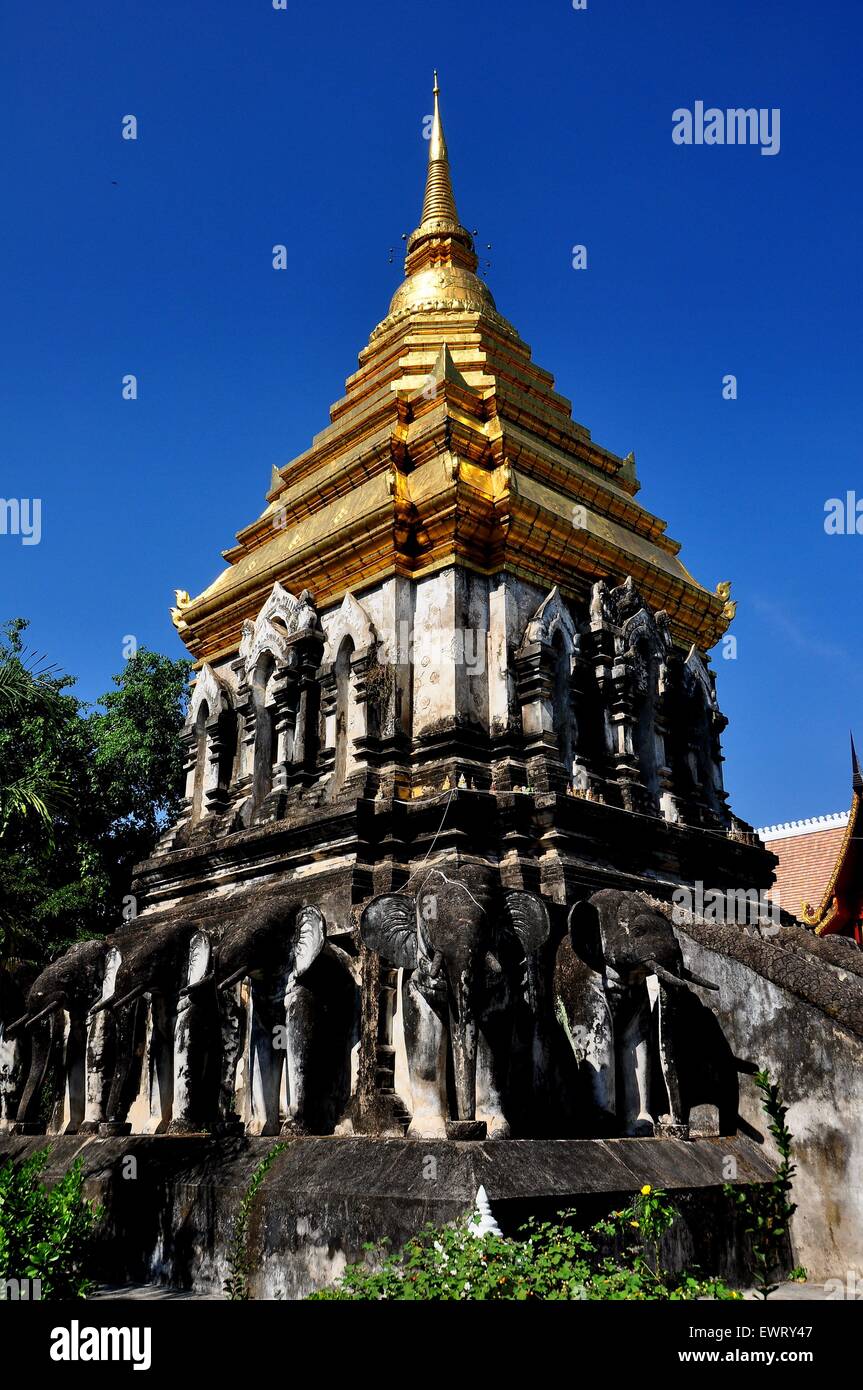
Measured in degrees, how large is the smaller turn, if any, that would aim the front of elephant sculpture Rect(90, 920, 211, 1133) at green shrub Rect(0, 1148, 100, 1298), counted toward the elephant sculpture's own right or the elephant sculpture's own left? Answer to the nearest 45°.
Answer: approximately 45° to the elephant sculpture's own left

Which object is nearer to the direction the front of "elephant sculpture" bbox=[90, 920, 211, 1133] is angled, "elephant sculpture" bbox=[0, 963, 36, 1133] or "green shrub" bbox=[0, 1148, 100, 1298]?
the green shrub

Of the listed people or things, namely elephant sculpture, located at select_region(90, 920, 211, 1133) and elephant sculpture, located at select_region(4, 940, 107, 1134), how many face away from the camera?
0

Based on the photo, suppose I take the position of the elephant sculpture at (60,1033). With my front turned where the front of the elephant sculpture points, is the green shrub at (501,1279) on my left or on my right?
on my left

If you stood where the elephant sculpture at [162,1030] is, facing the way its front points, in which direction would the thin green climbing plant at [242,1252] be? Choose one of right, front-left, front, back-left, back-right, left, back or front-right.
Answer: front-left

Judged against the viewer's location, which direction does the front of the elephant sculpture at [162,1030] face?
facing the viewer and to the left of the viewer

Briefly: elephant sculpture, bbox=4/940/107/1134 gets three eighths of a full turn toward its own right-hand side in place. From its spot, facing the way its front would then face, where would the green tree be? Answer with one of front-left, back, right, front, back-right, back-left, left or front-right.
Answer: front

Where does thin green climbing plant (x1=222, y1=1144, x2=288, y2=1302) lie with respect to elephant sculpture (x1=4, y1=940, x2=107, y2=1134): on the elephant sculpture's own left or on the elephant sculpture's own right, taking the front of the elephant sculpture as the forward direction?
on the elephant sculpture's own left

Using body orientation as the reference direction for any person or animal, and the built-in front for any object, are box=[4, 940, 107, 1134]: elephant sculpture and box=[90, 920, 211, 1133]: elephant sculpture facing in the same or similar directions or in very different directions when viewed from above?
same or similar directions

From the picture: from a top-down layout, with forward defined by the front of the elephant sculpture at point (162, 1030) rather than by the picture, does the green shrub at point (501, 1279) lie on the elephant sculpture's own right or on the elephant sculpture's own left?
on the elephant sculpture's own left
